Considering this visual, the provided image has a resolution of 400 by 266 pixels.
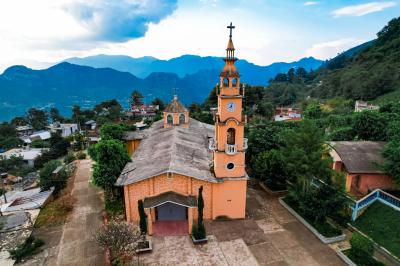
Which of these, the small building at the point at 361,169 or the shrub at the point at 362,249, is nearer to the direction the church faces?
the shrub

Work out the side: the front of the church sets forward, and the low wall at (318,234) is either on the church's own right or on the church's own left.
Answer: on the church's own left

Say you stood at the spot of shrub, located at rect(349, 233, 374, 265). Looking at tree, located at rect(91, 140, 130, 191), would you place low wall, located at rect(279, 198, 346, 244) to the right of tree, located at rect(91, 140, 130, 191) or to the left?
right

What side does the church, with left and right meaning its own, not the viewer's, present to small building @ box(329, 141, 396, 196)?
left

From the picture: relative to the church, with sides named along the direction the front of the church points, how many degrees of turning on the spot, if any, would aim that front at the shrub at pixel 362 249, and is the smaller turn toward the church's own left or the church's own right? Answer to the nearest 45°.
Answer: approximately 45° to the church's own left

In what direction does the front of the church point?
toward the camera

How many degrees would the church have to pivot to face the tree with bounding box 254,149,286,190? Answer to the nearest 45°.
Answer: approximately 135° to its left

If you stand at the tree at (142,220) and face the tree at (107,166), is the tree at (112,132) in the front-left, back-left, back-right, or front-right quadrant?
front-right

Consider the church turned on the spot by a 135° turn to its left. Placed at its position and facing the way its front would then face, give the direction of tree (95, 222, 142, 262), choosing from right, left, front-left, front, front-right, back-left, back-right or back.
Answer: back

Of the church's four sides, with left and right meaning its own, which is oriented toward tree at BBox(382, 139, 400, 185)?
left

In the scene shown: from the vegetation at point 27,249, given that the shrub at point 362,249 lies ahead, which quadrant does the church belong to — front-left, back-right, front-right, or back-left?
front-left

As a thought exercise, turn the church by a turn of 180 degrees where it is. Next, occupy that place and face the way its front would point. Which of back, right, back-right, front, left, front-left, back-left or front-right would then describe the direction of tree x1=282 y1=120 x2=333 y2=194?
right

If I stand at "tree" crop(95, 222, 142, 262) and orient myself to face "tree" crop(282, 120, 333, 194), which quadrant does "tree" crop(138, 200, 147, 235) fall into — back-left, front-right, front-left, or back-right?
front-left

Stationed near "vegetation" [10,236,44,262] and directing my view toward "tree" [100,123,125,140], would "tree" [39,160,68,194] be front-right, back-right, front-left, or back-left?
front-left

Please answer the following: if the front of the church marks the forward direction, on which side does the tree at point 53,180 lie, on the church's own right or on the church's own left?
on the church's own right
